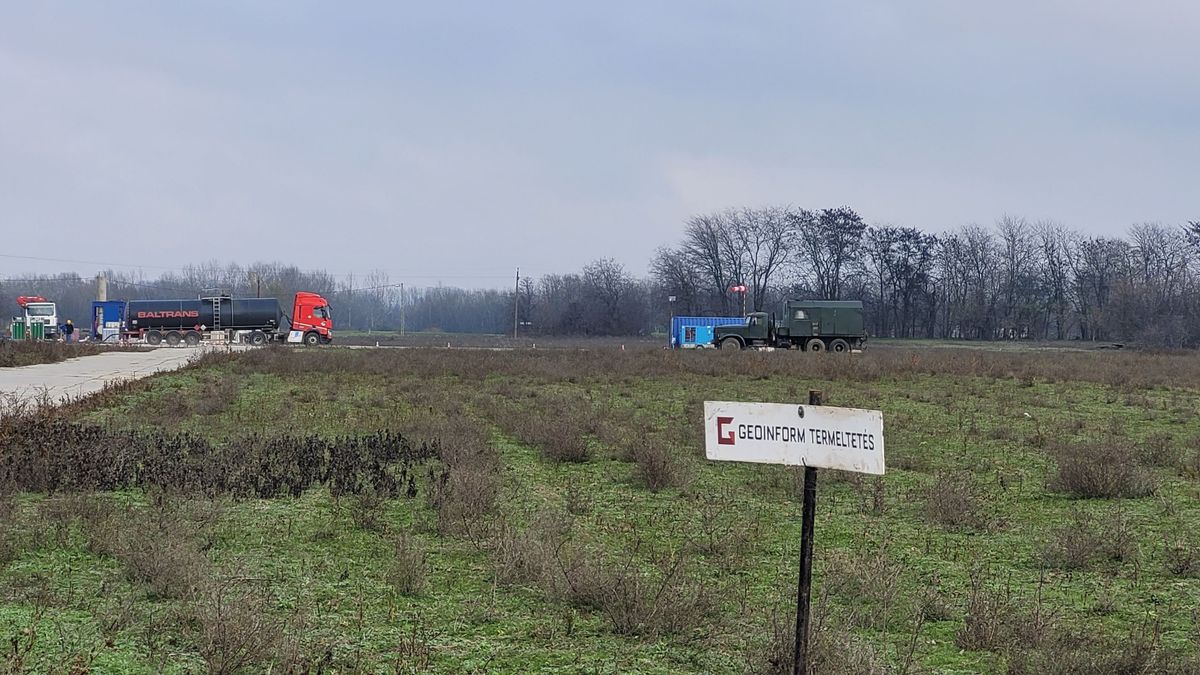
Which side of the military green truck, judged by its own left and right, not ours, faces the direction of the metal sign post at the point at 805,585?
left

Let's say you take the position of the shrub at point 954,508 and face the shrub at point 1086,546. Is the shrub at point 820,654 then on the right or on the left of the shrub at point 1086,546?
right

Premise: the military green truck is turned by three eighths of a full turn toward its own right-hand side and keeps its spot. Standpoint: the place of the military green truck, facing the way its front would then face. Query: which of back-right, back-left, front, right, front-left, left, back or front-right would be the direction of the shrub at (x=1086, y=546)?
back-right

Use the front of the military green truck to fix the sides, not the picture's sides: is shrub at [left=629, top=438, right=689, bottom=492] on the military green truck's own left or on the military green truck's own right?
on the military green truck's own left

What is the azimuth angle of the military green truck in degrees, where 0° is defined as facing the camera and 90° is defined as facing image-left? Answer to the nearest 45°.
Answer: approximately 90°

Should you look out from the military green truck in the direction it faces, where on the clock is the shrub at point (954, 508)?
The shrub is roughly at 9 o'clock from the military green truck.

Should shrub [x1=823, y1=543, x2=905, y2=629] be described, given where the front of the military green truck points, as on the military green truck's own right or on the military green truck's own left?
on the military green truck's own left

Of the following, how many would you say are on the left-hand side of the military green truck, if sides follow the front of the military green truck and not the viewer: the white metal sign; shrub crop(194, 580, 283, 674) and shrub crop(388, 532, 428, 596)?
3

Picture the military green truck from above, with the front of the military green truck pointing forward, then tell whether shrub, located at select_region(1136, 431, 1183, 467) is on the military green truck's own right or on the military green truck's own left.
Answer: on the military green truck's own left

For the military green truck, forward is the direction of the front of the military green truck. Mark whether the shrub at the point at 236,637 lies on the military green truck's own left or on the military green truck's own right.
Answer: on the military green truck's own left
